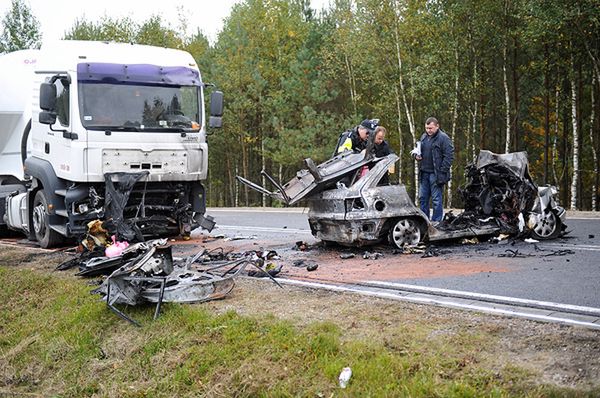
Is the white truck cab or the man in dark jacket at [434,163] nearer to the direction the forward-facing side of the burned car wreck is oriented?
the man in dark jacket

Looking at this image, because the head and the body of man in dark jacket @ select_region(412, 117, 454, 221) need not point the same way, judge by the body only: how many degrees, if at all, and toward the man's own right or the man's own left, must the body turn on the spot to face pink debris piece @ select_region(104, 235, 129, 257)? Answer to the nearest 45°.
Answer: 0° — they already face it

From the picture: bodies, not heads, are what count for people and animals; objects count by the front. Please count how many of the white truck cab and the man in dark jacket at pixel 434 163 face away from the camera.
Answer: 0

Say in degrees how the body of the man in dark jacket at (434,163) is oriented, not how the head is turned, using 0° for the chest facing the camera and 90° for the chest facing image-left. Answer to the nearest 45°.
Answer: approximately 45°

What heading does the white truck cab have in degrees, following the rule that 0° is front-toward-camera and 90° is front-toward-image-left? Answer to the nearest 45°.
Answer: approximately 315°

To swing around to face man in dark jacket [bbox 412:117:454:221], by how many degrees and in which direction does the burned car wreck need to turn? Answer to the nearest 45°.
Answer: approximately 45° to its left

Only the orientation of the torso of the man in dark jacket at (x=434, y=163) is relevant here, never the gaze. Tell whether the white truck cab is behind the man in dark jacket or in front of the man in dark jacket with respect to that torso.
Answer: in front

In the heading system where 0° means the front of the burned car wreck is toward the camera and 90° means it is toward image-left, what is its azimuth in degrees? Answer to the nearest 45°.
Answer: approximately 225°

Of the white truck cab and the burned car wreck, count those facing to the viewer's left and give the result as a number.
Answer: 0
